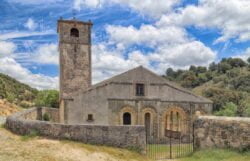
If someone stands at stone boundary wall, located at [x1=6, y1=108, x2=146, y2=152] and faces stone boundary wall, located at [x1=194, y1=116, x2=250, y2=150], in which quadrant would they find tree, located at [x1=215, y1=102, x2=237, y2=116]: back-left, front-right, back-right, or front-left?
front-left

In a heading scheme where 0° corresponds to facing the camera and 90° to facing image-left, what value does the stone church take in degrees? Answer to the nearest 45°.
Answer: approximately 0°

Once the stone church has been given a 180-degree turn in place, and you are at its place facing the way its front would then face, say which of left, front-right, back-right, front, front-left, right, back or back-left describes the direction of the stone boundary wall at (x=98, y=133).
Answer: back

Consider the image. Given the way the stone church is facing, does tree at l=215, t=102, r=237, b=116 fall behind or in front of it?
behind
